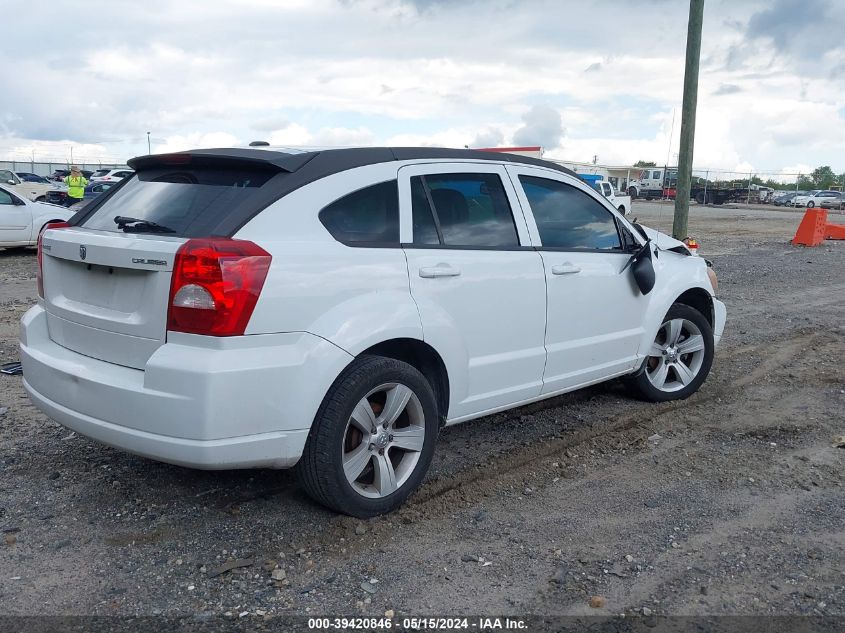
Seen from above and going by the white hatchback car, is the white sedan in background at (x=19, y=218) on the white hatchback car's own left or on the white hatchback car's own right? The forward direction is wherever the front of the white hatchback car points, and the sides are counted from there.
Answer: on the white hatchback car's own left

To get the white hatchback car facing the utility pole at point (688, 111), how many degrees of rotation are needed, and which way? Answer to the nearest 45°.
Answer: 0° — it already faces it

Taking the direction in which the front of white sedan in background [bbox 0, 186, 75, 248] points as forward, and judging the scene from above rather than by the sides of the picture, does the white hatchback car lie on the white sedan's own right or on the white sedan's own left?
on the white sedan's own right

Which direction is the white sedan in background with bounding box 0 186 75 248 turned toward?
to the viewer's right

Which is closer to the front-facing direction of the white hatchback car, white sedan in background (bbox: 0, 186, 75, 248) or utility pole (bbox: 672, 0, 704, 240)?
the utility pole

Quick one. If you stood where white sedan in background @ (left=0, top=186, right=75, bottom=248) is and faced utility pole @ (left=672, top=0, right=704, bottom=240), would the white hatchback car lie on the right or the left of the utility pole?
right

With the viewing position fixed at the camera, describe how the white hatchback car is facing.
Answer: facing away from the viewer and to the right of the viewer

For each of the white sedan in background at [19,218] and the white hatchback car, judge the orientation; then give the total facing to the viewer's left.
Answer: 0
